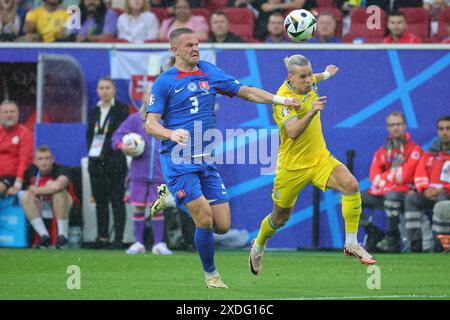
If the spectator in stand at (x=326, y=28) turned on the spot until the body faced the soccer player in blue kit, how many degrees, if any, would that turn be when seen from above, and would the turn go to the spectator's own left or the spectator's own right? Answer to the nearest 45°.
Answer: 0° — they already face them

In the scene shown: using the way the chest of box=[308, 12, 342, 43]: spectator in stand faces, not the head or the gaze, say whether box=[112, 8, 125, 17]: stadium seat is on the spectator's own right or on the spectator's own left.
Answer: on the spectator's own right

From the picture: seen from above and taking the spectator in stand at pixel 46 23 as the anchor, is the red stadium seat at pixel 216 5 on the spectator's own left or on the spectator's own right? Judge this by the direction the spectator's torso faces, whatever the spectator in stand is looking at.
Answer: on the spectator's own left

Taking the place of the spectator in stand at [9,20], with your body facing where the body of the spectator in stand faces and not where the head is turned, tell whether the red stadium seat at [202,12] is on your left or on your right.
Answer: on your left

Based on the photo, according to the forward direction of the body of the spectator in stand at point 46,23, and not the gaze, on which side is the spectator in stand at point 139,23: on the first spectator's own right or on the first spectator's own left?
on the first spectator's own left

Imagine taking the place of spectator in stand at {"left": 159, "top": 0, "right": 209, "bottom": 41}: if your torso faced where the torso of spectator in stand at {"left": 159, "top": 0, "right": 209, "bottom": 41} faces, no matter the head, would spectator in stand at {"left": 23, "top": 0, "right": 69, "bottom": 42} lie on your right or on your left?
on your right
